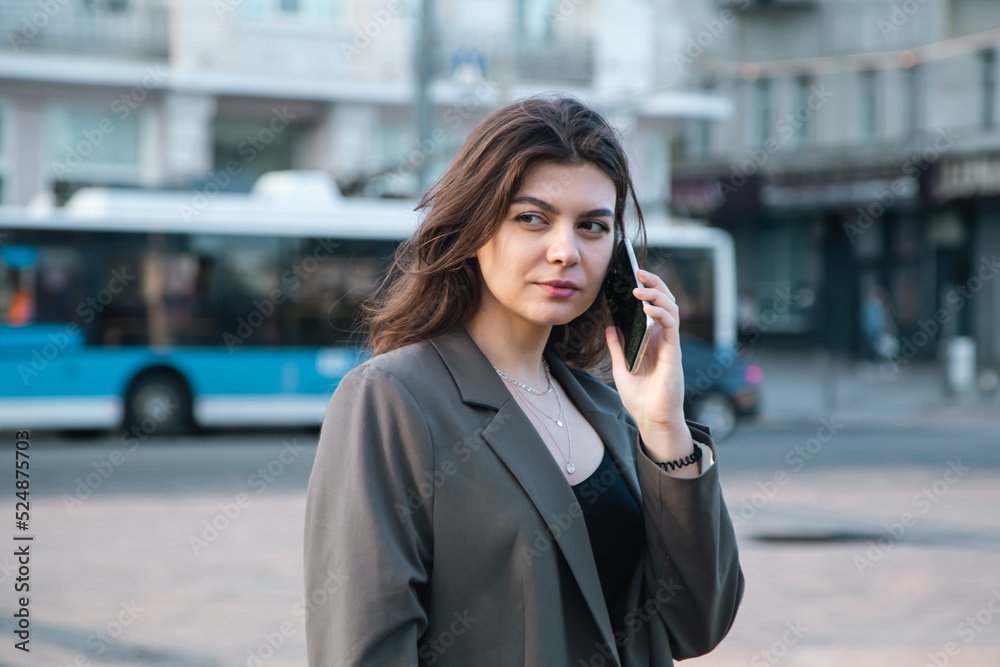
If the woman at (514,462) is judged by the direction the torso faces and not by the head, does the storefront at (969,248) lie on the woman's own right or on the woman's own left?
on the woman's own left

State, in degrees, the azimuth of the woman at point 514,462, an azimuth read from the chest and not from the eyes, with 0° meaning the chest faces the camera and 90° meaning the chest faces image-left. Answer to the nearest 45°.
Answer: approximately 315°

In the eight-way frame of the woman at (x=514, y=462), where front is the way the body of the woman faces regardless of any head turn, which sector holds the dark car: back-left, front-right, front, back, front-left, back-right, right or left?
back-left

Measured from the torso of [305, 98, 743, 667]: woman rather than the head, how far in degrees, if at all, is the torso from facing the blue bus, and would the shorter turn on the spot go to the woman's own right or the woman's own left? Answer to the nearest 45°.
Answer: approximately 135° to the woman's own left

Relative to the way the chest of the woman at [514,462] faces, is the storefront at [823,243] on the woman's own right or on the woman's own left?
on the woman's own left
